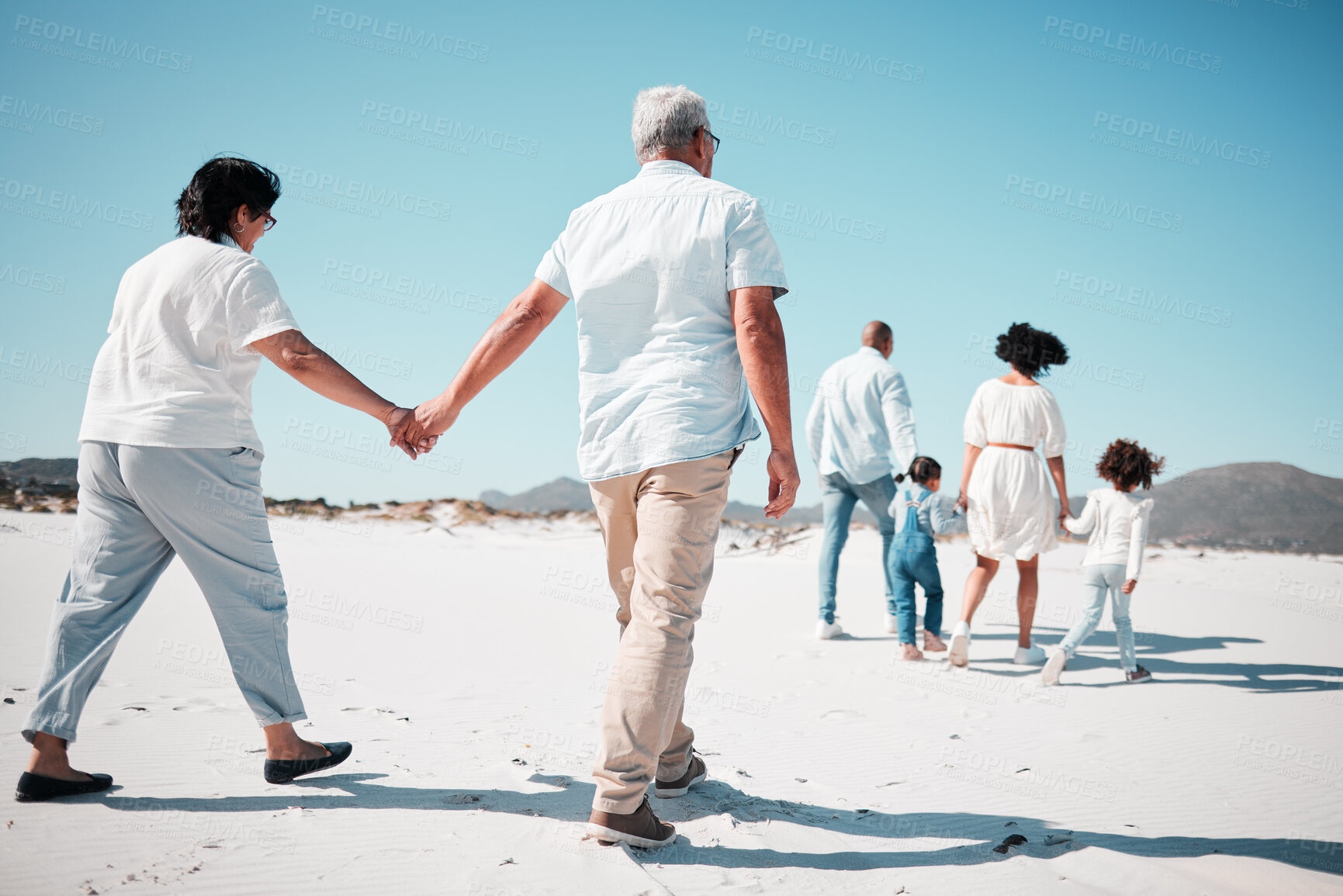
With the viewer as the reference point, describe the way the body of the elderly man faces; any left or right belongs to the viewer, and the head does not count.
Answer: facing away from the viewer and to the right of the viewer

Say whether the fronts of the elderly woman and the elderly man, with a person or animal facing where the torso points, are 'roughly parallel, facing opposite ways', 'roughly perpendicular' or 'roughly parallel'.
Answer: roughly parallel

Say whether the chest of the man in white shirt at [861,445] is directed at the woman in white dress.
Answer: no

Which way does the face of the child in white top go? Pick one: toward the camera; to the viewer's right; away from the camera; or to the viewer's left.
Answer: away from the camera

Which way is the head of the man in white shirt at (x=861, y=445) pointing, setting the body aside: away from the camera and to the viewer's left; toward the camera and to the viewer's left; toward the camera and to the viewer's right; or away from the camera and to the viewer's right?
away from the camera and to the viewer's right

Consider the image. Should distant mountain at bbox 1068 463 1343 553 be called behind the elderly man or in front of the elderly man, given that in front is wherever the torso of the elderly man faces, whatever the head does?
in front

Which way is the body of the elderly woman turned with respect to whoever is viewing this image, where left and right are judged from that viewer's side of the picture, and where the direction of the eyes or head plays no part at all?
facing away from the viewer and to the right of the viewer

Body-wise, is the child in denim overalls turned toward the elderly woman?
no

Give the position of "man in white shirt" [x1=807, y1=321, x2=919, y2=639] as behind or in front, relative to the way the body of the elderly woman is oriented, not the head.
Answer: in front

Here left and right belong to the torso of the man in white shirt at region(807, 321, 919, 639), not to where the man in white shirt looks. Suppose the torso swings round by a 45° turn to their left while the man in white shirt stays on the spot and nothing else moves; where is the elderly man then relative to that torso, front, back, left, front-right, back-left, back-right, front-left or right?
back

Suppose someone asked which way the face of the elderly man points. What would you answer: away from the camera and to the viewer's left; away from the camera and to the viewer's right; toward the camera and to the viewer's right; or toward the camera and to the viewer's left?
away from the camera and to the viewer's right

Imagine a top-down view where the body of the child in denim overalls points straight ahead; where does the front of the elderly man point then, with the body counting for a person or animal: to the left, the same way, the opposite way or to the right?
the same way

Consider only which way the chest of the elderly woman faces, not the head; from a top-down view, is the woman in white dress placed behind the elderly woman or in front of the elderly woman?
in front

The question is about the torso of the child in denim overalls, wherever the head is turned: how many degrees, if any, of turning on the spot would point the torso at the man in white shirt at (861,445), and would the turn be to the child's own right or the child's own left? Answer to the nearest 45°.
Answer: approximately 90° to the child's own left

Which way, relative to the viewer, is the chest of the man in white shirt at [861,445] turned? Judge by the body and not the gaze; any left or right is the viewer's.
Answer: facing away from the viewer and to the right of the viewer

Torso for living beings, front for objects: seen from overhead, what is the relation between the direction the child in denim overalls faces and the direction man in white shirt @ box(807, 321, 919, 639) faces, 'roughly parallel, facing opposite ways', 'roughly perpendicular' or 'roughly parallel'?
roughly parallel

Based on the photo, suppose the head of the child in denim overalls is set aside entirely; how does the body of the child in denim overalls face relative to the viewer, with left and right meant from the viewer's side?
facing away from the viewer and to the right of the viewer
